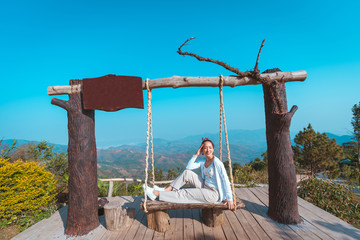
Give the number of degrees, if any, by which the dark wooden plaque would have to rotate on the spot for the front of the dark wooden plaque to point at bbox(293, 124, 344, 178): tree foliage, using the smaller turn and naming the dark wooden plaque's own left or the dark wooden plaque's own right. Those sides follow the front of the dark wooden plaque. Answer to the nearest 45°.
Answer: approximately 135° to the dark wooden plaque's own left

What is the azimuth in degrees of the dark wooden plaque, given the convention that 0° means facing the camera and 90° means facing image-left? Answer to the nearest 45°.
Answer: approximately 0°

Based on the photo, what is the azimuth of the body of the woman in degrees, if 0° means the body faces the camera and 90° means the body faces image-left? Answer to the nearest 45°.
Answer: approximately 45°

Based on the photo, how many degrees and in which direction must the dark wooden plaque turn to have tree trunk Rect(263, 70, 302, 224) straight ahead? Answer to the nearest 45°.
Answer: approximately 90° to its left

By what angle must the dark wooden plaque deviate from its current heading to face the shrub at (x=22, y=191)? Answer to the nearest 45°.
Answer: approximately 135° to its right

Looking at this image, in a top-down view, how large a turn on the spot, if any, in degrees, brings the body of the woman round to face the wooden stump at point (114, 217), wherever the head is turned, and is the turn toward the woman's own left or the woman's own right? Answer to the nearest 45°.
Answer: approximately 45° to the woman's own right
